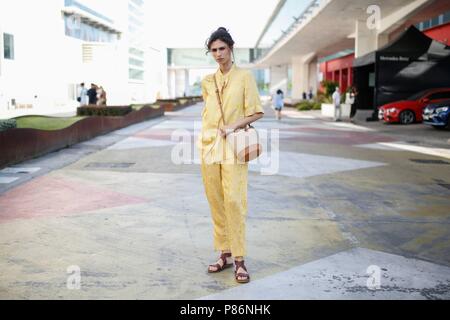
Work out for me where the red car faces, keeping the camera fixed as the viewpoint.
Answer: facing the viewer and to the left of the viewer

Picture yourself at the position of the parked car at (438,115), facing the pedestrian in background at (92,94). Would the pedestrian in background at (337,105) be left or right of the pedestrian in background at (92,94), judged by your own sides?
right

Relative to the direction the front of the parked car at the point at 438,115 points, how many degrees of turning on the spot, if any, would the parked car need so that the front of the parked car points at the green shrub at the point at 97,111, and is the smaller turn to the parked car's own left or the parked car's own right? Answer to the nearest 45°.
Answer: approximately 45° to the parked car's own right

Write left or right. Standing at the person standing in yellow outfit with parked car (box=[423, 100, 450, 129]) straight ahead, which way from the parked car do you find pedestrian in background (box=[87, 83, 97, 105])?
left

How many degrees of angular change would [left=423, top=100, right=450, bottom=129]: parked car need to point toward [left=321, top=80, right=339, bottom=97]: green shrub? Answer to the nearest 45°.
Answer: approximately 90° to its right

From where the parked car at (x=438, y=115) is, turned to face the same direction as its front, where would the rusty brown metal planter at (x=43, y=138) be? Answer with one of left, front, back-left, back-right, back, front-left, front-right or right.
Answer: front

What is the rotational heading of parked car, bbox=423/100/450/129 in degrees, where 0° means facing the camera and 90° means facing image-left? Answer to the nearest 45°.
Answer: approximately 45°

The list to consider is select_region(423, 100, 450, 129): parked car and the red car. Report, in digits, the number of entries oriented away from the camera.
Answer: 0

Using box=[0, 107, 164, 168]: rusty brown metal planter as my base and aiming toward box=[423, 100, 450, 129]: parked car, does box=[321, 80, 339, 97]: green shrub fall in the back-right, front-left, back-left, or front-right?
front-left

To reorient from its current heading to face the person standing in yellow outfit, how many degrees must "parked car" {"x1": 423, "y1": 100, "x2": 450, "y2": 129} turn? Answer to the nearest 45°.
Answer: approximately 45° to its left

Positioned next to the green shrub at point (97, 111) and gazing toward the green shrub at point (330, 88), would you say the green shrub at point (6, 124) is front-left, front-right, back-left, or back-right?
back-right

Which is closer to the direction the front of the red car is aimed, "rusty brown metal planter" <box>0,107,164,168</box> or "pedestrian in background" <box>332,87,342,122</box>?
the rusty brown metal planter

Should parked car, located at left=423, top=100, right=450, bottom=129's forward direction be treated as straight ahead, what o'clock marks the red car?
The red car is roughly at 4 o'clock from the parked car.
